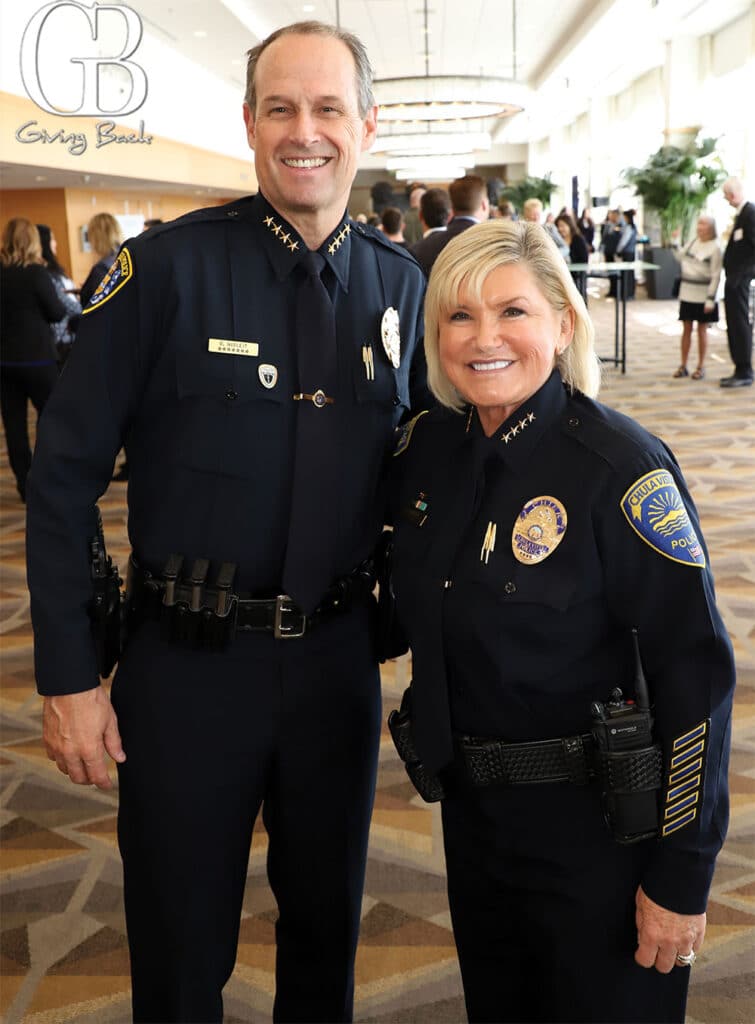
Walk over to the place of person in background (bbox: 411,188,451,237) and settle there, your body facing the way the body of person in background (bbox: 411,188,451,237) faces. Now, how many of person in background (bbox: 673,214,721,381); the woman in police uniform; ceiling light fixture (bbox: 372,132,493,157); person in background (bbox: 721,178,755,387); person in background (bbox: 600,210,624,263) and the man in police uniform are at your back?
2

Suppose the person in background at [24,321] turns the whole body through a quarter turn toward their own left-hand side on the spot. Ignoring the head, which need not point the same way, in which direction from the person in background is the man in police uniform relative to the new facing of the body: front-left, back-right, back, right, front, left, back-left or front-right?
left

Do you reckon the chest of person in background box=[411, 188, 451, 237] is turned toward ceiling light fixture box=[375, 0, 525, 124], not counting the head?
yes

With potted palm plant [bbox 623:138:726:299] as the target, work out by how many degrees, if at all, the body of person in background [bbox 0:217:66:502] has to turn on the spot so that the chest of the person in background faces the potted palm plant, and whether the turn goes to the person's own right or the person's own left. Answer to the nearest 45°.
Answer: approximately 45° to the person's own right

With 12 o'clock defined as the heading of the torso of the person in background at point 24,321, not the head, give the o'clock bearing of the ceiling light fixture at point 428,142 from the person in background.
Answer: The ceiling light fixture is roughly at 1 o'clock from the person in background.

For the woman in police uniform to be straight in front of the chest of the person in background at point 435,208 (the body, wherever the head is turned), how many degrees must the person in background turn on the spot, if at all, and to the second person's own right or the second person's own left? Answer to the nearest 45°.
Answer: approximately 180°

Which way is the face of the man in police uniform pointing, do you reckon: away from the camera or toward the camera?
toward the camera

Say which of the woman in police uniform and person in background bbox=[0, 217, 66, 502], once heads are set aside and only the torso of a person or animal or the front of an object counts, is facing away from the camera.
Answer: the person in background

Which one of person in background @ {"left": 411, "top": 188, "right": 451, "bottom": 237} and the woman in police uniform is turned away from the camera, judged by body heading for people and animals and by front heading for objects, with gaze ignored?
the person in background

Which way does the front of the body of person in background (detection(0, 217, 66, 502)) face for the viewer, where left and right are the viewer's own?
facing away from the viewer

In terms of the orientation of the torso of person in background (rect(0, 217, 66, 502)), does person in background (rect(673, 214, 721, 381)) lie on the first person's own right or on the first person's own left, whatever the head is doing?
on the first person's own right

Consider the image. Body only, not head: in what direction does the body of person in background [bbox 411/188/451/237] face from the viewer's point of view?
away from the camera

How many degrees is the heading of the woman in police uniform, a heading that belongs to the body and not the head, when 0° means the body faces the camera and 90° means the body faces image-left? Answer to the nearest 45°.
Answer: approximately 45°

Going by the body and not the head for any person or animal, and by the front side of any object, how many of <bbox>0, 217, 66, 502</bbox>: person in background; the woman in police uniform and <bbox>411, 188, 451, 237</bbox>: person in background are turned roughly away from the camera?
2

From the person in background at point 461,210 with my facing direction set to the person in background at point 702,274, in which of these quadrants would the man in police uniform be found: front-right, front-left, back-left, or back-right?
back-right

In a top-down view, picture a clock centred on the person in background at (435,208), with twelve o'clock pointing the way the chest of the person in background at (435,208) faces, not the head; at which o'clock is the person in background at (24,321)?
the person in background at (24,321) is roughly at 8 o'clock from the person in background at (435,208).
